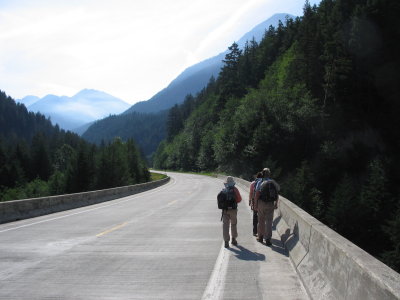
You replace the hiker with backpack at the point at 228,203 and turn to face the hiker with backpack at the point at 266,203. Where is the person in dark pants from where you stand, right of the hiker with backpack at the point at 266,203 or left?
left

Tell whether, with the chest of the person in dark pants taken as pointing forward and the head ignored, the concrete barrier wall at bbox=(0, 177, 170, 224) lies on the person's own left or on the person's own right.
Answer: on the person's own left

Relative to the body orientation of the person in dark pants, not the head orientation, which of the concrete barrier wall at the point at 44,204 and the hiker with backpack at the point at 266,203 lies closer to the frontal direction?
the concrete barrier wall

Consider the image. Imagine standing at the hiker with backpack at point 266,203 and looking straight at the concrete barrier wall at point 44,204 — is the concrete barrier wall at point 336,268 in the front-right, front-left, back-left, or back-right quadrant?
back-left

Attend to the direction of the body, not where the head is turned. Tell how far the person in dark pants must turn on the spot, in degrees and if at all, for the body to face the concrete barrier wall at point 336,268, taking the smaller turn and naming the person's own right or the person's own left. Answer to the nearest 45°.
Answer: approximately 180°

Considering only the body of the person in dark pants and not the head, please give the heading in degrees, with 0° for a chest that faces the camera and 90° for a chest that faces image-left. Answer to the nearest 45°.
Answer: approximately 180°
